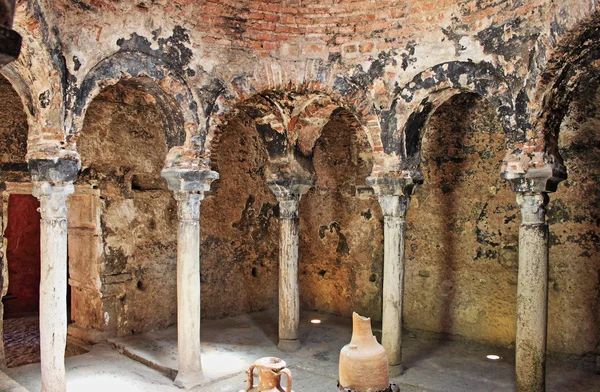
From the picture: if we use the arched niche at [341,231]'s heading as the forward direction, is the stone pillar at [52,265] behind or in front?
in front

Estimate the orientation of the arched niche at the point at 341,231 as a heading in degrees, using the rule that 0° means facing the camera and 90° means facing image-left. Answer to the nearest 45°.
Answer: approximately 0°

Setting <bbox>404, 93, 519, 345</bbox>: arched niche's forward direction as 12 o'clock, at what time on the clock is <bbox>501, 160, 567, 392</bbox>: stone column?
The stone column is roughly at 10 o'clock from the arched niche.

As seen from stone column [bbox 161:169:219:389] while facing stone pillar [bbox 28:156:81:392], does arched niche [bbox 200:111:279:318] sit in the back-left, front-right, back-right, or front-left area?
back-right

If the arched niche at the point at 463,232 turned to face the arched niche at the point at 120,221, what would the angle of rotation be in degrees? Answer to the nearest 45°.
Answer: approximately 45° to its right

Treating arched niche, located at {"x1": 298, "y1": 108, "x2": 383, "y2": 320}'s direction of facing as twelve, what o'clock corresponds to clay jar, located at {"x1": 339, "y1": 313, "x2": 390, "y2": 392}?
The clay jar is roughly at 12 o'clock from the arched niche.

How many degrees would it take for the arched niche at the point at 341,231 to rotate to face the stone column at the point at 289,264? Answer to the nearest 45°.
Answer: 0° — it already faces it

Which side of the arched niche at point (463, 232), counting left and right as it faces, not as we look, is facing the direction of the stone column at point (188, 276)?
front

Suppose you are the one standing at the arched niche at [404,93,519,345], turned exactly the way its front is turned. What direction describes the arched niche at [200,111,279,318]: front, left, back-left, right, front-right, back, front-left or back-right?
front-right

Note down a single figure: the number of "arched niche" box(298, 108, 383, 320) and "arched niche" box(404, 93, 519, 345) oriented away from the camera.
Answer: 0
